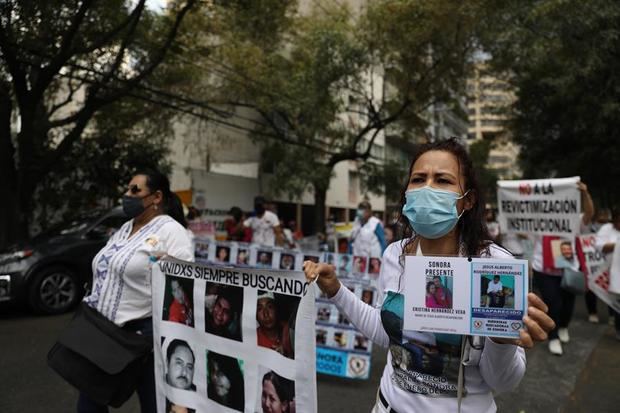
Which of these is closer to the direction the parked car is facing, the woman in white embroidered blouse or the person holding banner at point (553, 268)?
the woman in white embroidered blouse

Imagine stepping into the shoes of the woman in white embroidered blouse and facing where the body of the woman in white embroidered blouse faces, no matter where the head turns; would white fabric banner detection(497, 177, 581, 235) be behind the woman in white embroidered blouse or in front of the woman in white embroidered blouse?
behind

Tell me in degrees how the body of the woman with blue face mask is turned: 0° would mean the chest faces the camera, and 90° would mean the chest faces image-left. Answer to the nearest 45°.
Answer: approximately 45°

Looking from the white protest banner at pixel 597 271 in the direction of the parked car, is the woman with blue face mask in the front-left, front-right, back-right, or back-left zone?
front-left

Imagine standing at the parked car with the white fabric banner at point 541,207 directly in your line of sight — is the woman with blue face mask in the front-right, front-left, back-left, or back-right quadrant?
front-right

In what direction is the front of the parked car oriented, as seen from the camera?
facing the viewer and to the left of the viewer

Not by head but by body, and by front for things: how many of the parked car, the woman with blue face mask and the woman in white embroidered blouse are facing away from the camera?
0

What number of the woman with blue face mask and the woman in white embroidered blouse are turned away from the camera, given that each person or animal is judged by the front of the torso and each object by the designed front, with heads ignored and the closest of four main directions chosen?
0

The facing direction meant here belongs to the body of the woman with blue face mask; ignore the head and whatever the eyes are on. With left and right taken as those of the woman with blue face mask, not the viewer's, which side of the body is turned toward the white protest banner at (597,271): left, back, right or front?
back

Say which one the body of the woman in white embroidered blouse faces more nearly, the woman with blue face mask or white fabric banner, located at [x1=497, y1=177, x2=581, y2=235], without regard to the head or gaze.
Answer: the woman with blue face mask

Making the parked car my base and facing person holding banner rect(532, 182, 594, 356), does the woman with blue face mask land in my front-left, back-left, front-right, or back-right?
front-right
